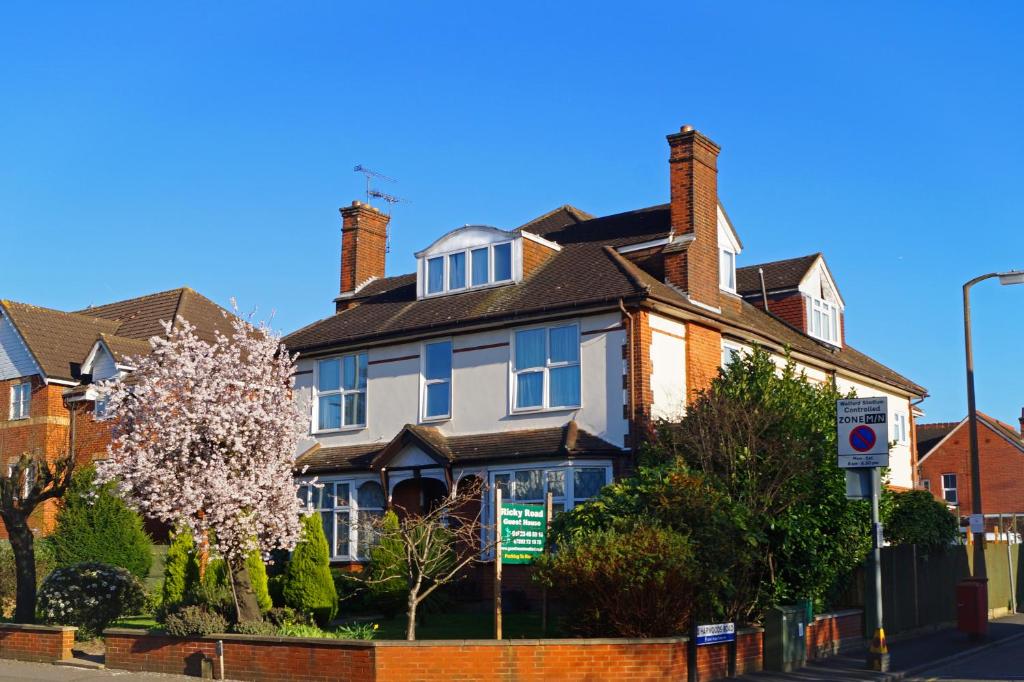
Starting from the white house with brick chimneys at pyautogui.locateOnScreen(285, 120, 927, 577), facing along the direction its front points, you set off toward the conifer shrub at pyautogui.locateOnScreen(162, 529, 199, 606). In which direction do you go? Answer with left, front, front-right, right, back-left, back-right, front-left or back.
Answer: front

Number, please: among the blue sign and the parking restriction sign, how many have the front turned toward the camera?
2

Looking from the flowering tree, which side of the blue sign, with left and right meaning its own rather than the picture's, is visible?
right

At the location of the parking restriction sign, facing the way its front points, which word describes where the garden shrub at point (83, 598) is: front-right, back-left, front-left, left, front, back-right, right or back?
right

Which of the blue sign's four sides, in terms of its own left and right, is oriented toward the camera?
front

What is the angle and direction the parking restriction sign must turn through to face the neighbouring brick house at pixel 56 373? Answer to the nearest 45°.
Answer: approximately 135° to its right

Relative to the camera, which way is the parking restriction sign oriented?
toward the camera

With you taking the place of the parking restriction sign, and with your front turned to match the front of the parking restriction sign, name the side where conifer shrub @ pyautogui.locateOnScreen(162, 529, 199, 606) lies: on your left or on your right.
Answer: on your right

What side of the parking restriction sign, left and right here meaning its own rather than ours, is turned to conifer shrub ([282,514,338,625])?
right

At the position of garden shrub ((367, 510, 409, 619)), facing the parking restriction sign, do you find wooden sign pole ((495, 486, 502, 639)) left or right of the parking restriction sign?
right

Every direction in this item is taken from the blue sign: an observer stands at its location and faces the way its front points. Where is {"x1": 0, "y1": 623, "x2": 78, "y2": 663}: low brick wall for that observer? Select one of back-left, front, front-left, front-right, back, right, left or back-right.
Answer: right

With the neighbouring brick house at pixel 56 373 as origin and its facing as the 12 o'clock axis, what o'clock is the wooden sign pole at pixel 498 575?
The wooden sign pole is roughly at 10 o'clock from the neighbouring brick house.
